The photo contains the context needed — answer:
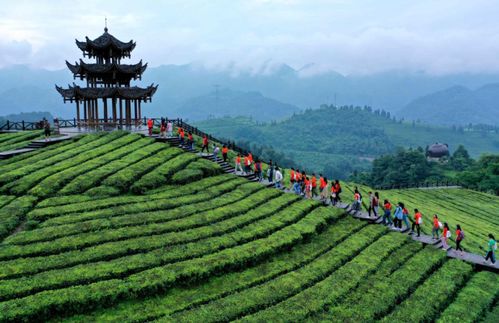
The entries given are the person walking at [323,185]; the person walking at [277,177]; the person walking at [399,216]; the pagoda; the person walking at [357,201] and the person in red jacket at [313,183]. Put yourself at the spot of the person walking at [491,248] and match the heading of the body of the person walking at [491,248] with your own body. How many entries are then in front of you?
6

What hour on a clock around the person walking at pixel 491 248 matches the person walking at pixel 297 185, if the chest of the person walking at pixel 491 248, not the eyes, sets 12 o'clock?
the person walking at pixel 297 185 is roughly at 12 o'clock from the person walking at pixel 491 248.

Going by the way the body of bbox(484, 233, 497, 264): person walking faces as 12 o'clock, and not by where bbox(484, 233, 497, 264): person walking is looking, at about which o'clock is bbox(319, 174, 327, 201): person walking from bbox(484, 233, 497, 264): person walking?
bbox(319, 174, 327, 201): person walking is roughly at 12 o'clock from bbox(484, 233, 497, 264): person walking.

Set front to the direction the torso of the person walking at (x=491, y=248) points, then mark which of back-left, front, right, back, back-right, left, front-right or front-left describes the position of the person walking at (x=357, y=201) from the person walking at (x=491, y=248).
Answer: front

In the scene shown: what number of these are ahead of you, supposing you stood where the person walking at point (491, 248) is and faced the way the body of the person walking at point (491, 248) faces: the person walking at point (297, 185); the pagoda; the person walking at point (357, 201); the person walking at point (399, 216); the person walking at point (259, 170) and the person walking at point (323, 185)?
6

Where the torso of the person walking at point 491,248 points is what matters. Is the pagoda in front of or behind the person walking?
in front

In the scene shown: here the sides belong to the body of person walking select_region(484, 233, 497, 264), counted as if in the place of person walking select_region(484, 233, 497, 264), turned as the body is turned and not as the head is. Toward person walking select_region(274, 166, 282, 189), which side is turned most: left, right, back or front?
front

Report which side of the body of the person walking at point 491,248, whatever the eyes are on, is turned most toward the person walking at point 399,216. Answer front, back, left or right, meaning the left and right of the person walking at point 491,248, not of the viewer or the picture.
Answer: front

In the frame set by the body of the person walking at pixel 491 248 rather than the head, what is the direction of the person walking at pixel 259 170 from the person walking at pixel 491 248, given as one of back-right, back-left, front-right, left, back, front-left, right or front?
front
